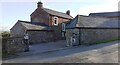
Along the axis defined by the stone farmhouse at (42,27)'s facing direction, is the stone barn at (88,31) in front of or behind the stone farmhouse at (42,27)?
in front

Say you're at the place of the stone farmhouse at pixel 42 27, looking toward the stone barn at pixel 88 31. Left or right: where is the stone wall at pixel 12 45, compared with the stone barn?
right

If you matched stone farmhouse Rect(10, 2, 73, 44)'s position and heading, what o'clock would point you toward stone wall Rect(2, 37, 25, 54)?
The stone wall is roughly at 2 o'clock from the stone farmhouse.

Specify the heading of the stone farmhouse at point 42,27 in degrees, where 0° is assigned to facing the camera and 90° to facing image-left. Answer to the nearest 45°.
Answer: approximately 315°
